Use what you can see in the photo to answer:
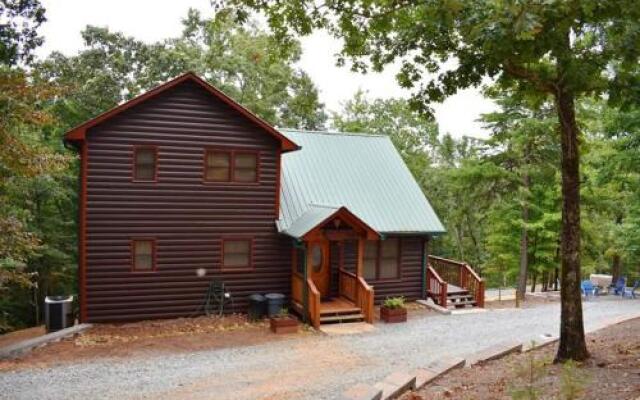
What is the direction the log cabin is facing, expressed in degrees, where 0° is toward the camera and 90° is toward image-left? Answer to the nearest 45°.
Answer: approximately 0°

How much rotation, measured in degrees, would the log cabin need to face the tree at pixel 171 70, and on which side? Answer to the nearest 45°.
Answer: approximately 180°

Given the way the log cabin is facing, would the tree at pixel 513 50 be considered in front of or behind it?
in front

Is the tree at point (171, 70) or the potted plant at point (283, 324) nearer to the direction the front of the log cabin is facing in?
the potted plant

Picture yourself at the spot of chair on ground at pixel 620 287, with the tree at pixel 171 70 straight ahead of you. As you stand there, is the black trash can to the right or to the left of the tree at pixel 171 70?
left

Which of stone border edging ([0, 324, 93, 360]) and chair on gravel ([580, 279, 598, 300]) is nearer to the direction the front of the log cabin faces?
the stone border edging

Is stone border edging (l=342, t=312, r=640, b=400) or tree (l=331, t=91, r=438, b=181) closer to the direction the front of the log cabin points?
the stone border edging

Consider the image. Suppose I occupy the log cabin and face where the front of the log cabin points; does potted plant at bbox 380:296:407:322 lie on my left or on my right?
on my left
